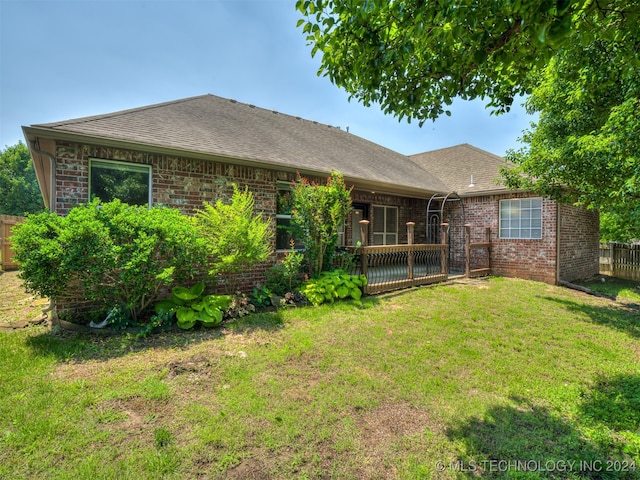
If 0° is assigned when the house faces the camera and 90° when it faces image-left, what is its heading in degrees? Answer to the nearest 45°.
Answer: approximately 135°

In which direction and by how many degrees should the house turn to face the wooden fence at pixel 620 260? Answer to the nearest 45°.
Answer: approximately 135° to its right

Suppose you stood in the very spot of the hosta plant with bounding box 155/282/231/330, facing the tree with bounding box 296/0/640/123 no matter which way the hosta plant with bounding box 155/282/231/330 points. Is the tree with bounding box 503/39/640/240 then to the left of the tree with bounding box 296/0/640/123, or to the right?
left

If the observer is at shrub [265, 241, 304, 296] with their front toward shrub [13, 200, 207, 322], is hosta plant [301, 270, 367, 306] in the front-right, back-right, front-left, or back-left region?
back-left

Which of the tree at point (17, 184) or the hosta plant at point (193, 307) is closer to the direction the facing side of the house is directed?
the hosta plant
